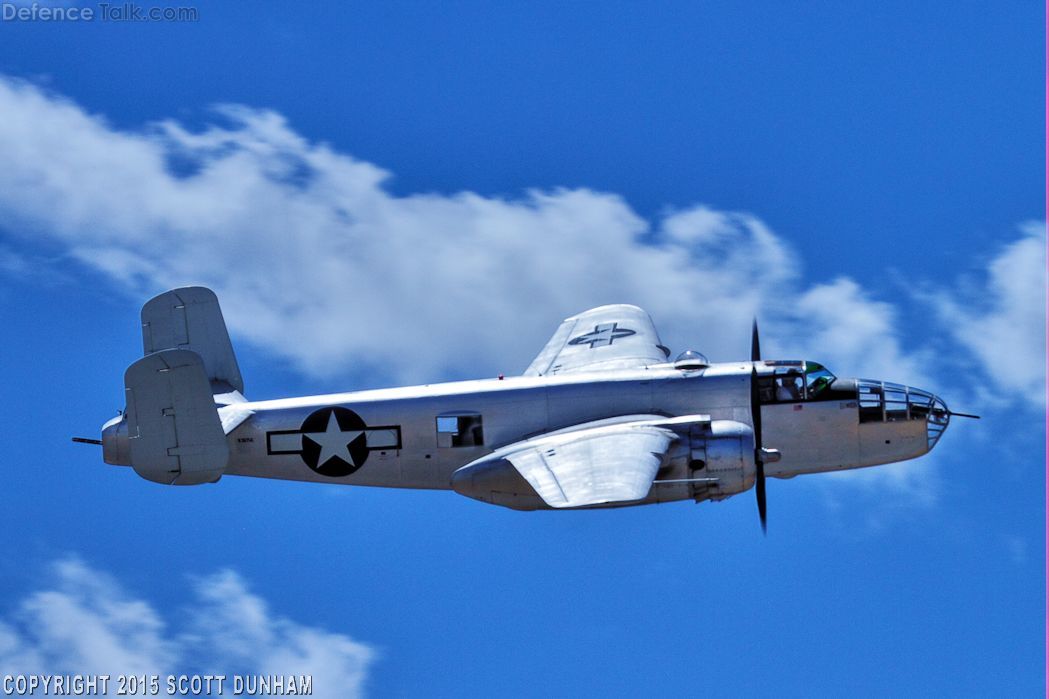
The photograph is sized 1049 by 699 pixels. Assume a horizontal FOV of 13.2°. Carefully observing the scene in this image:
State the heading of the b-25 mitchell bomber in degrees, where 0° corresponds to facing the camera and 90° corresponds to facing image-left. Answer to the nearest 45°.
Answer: approximately 270°
